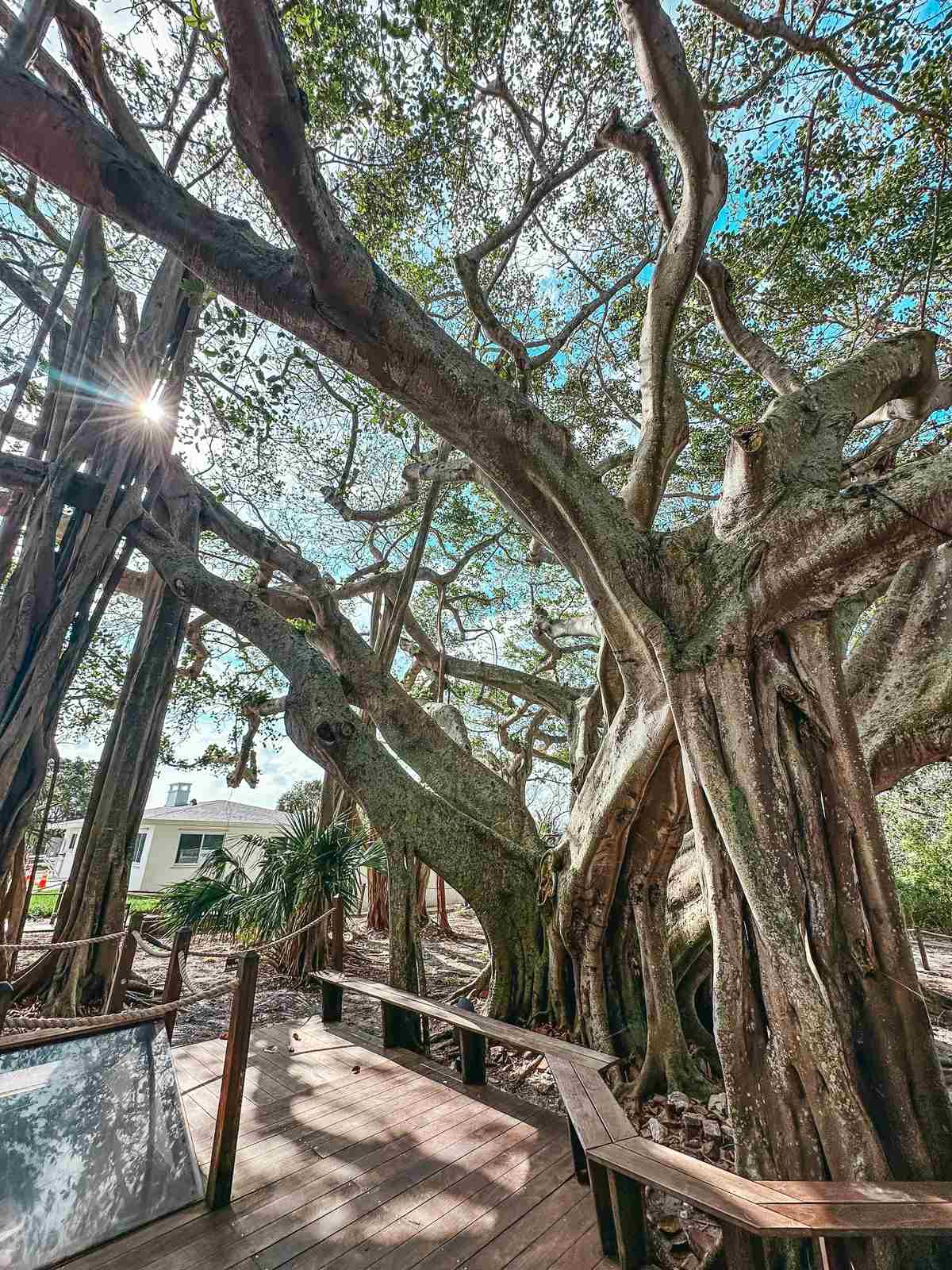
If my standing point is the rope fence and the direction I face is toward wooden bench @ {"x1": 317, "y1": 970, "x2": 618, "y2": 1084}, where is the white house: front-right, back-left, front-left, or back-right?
back-left

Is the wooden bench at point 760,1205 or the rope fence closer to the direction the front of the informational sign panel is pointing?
the wooden bench

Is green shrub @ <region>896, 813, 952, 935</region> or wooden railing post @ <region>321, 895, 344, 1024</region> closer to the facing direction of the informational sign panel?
the green shrub

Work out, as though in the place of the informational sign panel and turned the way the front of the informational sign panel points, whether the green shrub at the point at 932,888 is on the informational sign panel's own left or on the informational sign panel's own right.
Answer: on the informational sign panel's own left

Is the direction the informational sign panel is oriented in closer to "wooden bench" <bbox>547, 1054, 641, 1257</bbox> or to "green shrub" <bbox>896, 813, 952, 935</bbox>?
the wooden bench

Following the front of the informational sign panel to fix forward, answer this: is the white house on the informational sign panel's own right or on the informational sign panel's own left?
on the informational sign panel's own left

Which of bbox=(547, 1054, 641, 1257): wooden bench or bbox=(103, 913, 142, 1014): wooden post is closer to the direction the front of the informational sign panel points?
the wooden bench

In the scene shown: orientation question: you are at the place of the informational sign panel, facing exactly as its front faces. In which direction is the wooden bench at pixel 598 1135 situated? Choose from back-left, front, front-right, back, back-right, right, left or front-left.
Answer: front

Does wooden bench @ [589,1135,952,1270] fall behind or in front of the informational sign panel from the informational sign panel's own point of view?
in front

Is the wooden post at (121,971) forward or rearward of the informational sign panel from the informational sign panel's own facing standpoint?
rearward
